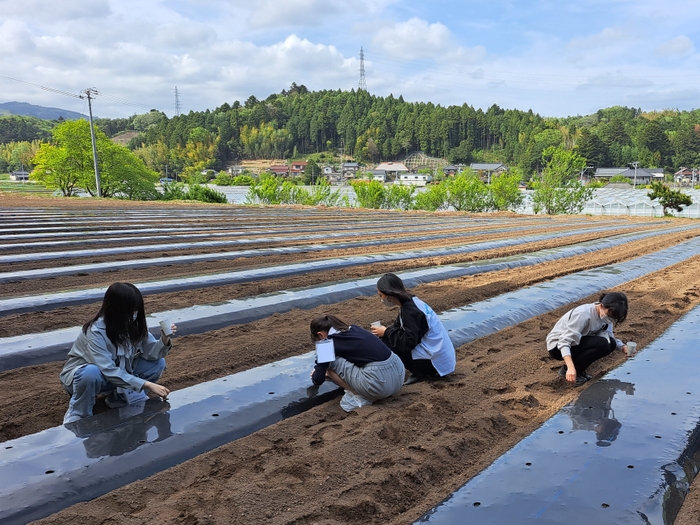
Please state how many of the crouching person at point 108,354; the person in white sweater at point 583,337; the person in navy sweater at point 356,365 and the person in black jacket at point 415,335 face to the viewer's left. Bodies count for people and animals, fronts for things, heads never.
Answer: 2

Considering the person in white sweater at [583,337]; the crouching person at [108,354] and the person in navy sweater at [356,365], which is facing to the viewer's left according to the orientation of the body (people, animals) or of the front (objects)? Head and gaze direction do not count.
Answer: the person in navy sweater

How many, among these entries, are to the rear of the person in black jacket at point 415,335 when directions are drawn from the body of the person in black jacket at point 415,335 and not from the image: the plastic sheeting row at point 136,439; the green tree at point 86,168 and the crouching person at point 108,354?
0

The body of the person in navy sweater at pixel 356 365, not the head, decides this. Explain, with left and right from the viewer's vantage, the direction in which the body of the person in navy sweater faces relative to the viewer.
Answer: facing to the left of the viewer

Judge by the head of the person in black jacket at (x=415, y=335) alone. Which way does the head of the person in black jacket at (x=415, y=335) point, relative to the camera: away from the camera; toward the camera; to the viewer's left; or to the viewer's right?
to the viewer's left

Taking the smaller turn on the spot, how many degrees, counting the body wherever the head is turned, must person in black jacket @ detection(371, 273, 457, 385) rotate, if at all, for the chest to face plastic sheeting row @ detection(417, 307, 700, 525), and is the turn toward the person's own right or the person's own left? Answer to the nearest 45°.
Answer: approximately 135° to the person's own left

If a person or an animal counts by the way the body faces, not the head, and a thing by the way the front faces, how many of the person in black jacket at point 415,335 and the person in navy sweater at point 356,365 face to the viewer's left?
2

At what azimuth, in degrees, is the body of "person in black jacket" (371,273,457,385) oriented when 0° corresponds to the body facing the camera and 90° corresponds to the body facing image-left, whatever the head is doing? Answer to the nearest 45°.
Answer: approximately 90°

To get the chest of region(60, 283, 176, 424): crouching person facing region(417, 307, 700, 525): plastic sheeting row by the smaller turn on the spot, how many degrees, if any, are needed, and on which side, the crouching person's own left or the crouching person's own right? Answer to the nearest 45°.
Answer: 0° — they already face it

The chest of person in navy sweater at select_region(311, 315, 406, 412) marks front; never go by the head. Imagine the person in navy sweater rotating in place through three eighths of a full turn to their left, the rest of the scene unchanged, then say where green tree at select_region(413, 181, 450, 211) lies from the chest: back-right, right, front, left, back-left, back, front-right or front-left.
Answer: back-left

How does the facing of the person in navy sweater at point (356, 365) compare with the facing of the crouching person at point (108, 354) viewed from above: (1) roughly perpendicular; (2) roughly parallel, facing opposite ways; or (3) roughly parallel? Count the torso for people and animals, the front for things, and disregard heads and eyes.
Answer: roughly parallel, facing opposite ways
